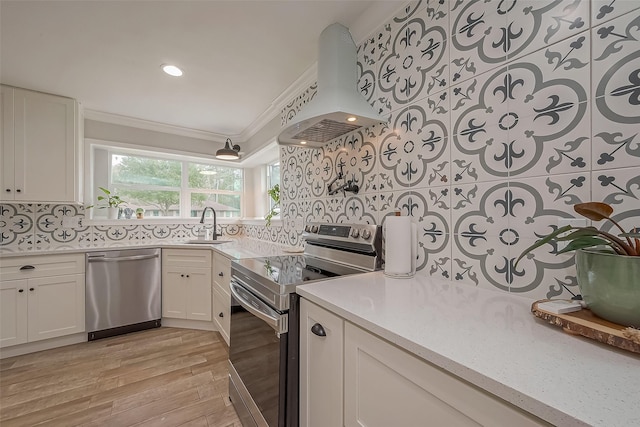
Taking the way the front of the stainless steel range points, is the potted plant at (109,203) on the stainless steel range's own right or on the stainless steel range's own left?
on the stainless steel range's own right

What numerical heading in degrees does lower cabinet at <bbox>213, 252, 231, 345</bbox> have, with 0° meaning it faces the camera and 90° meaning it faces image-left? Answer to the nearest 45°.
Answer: approximately 90°

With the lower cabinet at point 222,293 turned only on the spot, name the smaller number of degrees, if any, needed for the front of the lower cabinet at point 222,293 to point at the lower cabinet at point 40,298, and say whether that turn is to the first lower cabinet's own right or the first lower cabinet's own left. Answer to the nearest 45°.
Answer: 0° — it already faces it

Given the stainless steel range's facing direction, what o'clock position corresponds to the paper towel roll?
The paper towel roll is roughly at 8 o'clock from the stainless steel range.

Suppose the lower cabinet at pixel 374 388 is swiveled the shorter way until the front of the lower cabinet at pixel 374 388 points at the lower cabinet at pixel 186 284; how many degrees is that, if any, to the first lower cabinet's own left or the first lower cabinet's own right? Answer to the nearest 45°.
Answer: approximately 90° to the first lower cabinet's own right

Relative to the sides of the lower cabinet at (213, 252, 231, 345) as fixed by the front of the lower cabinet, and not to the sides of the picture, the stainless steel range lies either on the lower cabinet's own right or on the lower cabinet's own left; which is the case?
on the lower cabinet's own left

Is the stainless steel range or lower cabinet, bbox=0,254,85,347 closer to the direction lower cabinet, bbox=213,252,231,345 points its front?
the lower cabinet

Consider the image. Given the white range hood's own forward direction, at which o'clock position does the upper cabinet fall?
The upper cabinet is roughly at 2 o'clock from the white range hood.

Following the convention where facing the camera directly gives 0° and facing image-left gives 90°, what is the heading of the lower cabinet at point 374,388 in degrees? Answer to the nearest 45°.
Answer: approximately 45°
